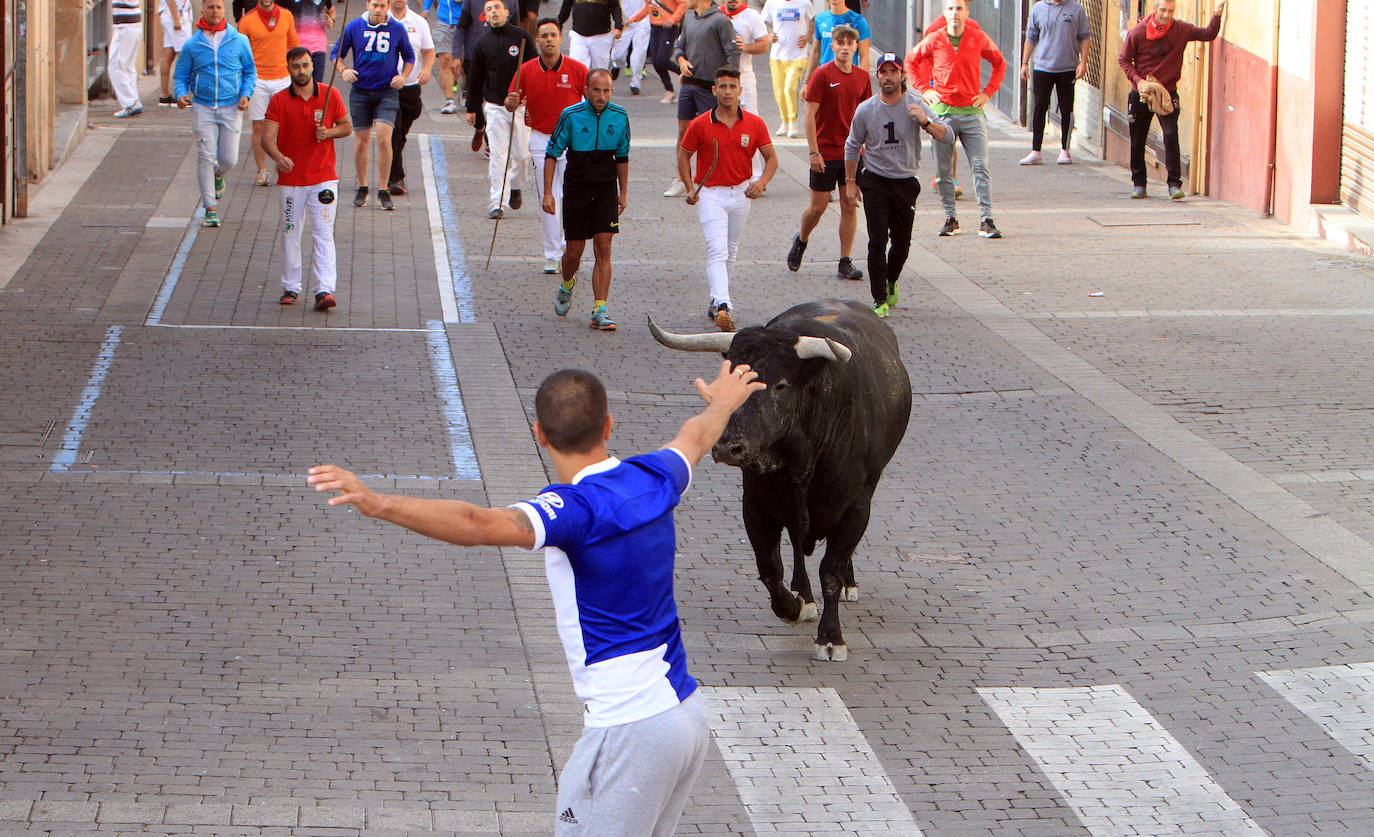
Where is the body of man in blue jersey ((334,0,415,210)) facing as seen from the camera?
toward the camera

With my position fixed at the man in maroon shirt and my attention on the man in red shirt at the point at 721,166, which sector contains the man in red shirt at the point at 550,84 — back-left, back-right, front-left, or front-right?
front-right

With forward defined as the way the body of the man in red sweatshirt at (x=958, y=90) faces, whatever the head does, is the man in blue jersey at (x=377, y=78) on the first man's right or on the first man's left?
on the first man's right

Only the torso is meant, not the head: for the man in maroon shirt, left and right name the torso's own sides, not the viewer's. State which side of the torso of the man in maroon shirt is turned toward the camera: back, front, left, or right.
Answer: front

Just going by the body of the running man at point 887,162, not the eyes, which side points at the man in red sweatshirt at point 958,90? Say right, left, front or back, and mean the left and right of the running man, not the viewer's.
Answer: back

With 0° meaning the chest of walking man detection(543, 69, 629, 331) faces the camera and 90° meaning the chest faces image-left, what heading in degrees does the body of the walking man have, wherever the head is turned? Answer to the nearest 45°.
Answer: approximately 0°

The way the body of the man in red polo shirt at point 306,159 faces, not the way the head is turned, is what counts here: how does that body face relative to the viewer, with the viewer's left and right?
facing the viewer

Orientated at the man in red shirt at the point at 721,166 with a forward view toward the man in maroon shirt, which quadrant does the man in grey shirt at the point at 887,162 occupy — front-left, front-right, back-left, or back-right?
front-right

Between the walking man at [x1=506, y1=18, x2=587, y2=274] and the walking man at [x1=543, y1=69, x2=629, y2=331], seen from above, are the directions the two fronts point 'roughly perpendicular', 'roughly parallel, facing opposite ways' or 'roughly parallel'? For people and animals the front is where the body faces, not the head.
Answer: roughly parallel

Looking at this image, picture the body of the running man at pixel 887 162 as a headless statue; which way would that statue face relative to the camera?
toward the camera

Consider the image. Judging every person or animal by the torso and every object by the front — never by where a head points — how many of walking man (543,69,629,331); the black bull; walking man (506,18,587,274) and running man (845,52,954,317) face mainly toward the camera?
4

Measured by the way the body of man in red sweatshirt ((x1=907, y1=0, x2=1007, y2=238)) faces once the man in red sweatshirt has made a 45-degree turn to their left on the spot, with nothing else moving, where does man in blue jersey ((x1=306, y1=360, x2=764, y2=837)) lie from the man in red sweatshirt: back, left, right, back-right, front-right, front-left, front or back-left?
front-right
